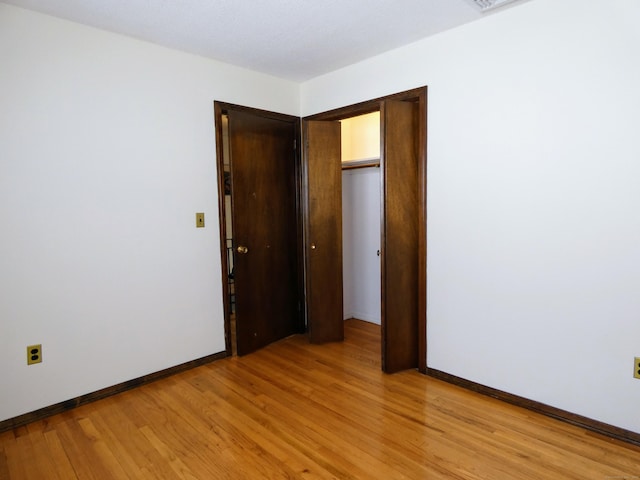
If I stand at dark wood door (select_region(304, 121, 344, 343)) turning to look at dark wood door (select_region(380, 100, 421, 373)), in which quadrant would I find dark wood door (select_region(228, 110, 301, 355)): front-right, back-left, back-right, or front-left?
back-right

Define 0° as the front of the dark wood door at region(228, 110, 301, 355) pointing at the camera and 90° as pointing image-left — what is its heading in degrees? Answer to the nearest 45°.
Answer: approximately 315°

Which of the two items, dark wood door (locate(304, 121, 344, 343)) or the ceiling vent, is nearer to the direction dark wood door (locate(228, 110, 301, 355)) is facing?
the ceiling vent

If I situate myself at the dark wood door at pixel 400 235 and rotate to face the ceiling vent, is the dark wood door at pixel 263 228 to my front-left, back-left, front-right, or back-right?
back-right

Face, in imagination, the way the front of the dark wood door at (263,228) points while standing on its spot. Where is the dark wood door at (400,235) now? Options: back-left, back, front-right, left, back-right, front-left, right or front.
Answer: front

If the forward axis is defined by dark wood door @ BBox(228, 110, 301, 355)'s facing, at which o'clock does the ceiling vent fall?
The ceiling vent is roughly at 12 o'clock from the dark wood door.

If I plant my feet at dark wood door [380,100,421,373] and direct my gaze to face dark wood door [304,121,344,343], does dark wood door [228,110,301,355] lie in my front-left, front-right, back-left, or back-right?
front-left
